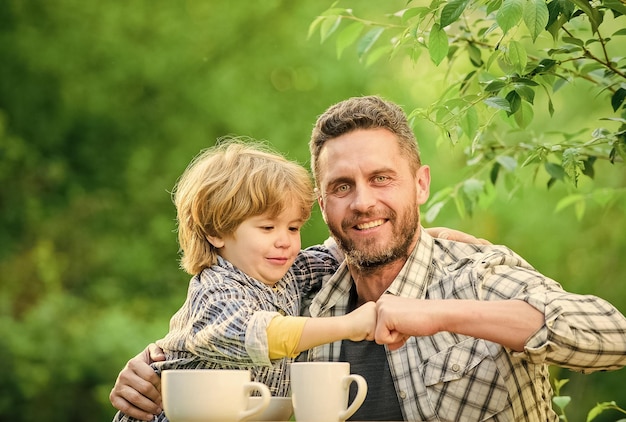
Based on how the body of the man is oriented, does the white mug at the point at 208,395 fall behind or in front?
in front

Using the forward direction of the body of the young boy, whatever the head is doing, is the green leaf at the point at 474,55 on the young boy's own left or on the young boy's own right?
on the young boy's own left

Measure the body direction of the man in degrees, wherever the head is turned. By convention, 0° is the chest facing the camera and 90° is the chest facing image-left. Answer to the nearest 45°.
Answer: approximately 45°

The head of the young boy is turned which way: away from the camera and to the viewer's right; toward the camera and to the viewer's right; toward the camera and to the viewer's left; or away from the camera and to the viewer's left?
toward the camera and to the viewer's right

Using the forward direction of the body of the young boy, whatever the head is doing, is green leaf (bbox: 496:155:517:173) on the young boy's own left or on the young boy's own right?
on the young boy's own left

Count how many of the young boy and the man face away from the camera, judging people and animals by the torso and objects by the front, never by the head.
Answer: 0
